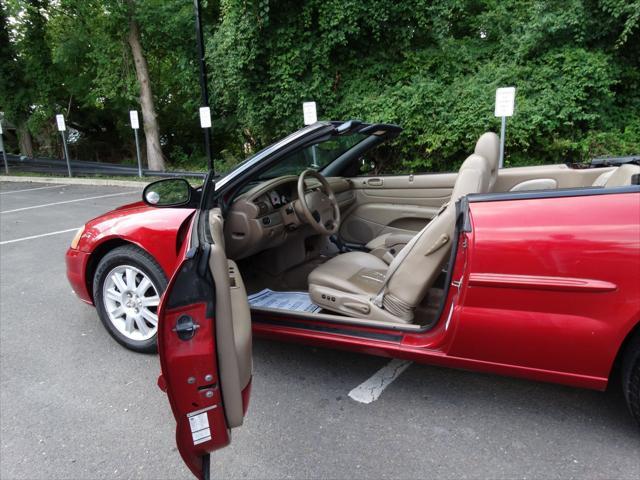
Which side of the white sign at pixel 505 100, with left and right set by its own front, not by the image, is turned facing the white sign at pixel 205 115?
right

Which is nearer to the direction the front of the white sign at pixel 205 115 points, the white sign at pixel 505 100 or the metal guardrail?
the white sign

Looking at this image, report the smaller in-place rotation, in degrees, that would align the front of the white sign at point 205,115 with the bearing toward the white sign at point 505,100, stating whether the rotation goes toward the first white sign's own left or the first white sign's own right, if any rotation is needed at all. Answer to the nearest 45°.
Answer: approximately 45° to the first white sign's own left

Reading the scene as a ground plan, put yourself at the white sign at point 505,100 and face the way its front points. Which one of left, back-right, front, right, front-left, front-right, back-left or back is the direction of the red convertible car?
front

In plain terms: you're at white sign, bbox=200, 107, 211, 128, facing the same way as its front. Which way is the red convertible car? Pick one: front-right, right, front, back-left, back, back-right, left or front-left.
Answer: front

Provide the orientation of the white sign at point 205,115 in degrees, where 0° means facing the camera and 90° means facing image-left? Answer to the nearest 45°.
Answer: approximately 0°

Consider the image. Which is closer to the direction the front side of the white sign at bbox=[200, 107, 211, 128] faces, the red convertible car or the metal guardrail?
the red convertible car

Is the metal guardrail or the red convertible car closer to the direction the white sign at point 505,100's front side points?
the red convertible car

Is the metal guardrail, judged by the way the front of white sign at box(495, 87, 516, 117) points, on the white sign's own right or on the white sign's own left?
on the white sign's own right

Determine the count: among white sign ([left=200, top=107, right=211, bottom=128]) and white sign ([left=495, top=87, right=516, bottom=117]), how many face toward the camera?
2

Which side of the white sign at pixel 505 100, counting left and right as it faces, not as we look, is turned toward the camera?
front
